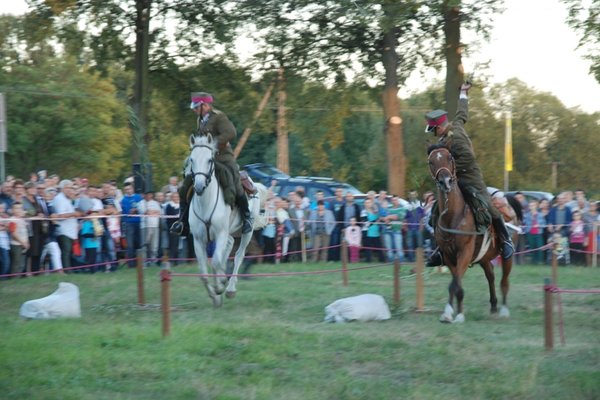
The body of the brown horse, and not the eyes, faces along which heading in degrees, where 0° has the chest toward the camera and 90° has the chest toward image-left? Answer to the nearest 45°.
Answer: approximately 45°

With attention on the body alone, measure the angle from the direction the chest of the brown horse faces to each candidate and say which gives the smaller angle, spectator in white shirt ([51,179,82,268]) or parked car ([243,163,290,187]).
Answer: the spectator in white shirt

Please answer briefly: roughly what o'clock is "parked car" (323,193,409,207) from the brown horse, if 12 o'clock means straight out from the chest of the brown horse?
The parked car is roughly at 4 o'clock from the brown horse.

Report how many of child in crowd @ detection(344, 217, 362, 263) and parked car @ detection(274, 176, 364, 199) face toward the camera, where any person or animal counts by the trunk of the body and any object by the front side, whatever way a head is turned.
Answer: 1

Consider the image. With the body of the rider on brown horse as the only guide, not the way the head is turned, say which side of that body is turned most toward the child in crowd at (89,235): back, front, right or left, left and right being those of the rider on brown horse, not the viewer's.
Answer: right

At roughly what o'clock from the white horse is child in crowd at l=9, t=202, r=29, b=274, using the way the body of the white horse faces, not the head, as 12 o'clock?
The child in crowd is roughly at 3 o'clock from the white horse.

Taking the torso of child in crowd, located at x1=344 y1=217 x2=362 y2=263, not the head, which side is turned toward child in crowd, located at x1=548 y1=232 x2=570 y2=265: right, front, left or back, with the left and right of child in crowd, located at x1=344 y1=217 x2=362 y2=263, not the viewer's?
left

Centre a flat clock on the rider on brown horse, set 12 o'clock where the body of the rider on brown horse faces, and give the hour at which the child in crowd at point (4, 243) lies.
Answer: The child in crowd is roughly at 2 o'clock from the rider on brown horse.

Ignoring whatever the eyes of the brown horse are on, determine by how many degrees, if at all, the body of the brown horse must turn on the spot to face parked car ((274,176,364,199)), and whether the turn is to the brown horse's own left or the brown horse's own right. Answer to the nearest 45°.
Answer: approximately 135° to the brown horse's own right
